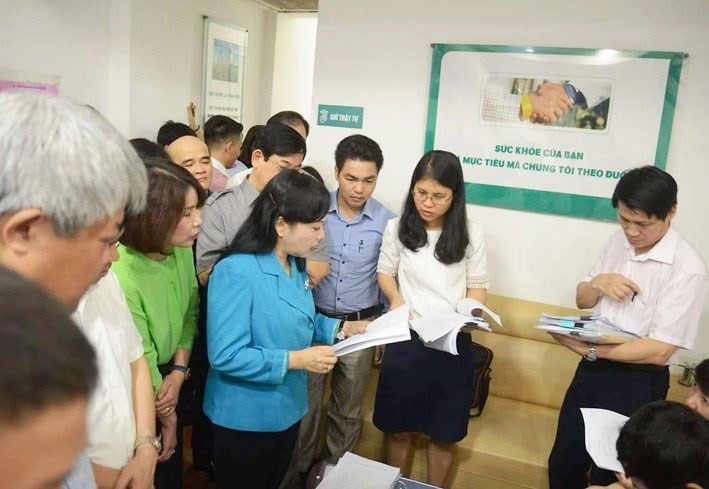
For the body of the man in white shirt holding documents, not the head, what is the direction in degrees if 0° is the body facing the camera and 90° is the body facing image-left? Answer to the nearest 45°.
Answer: approximately 45°

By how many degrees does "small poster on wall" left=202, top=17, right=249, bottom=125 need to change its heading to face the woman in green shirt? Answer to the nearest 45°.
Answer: approximately 45° to its right

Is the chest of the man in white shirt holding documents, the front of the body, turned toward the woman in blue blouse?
yes

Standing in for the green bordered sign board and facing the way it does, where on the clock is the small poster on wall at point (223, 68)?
The small poster on wall is roughly at 4 o'clock from the green bordered sign board.

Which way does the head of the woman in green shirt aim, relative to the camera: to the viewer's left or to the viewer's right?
to the viewer's right

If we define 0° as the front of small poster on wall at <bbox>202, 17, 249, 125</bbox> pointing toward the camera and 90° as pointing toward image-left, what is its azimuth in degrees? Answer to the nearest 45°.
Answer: approximately 315°

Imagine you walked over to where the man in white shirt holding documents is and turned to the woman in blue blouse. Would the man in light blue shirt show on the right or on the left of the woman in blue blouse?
right
